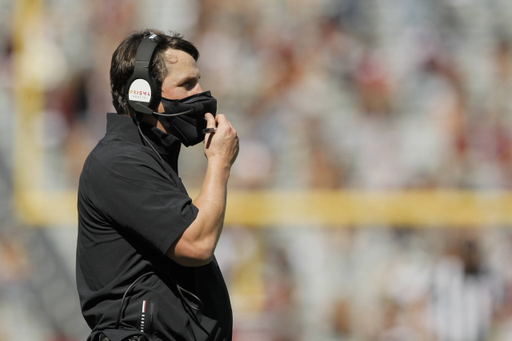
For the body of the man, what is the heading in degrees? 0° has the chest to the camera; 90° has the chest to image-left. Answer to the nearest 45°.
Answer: approximately 270°

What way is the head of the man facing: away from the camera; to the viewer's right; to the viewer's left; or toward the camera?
to the viewer's right
